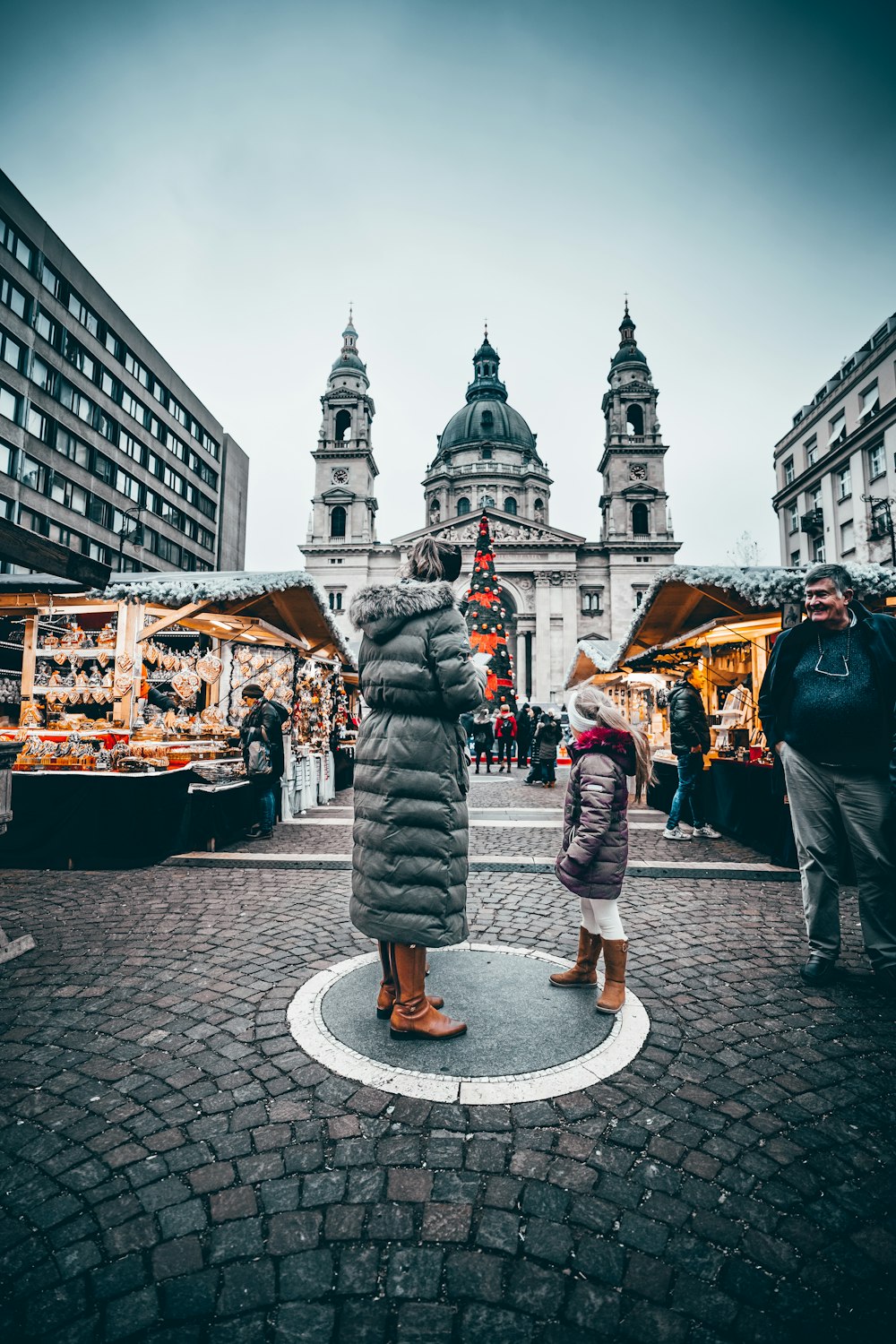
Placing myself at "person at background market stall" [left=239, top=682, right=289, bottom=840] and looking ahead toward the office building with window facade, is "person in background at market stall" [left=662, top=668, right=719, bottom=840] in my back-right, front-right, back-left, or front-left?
back-right

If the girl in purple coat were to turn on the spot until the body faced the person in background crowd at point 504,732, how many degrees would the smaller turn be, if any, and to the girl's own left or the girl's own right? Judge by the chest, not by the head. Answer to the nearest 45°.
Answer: approximately 90° to the girl's own right

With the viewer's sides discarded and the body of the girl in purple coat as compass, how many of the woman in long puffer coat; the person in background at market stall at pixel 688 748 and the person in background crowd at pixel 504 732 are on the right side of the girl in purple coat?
2

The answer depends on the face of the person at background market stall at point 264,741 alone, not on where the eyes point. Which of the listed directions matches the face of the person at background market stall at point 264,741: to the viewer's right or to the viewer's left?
to the viewer's left

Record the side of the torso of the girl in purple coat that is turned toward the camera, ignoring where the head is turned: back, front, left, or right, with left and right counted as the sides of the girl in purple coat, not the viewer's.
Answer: left

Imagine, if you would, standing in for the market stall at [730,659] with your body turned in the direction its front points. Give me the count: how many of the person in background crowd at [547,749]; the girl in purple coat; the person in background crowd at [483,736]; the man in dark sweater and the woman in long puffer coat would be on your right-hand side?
2

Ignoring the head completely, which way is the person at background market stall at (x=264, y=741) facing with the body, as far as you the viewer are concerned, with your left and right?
facing to the left of the viewer

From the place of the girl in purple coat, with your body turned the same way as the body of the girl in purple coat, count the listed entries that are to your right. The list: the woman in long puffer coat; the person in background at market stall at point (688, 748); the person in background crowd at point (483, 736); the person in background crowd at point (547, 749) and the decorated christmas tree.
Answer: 4

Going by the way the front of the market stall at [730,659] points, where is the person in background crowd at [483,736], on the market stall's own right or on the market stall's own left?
on the market stall's own right
